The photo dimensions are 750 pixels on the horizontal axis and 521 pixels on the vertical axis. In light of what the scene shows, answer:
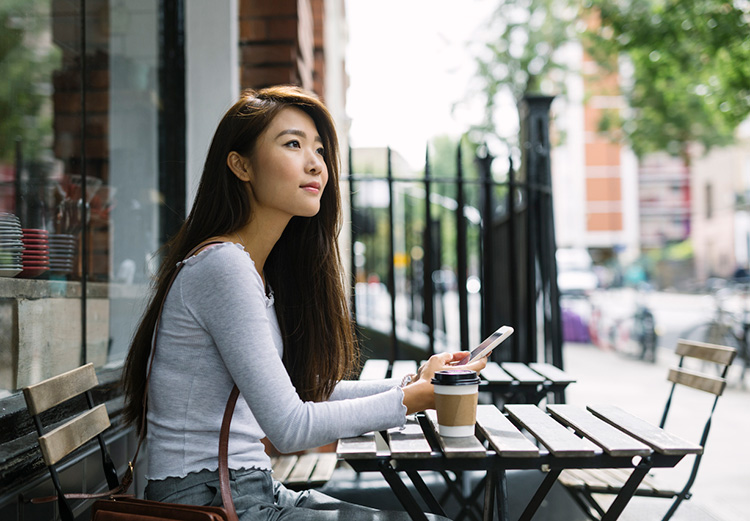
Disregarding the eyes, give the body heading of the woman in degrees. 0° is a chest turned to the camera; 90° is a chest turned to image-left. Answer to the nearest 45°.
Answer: approximately 270°

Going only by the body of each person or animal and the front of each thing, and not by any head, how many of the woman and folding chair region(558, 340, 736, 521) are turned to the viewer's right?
1

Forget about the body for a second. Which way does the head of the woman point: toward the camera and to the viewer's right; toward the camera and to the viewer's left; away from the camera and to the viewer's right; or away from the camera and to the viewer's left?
toward the camera and to the viewer's right

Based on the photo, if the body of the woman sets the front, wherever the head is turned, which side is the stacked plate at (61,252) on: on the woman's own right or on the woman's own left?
on the woman's own left

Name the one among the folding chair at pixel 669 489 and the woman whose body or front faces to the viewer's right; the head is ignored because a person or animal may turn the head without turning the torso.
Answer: the woman

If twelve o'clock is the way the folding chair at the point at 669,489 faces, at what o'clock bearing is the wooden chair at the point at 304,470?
The wooden chair is roughly at 1 o'clock from the folding chair.

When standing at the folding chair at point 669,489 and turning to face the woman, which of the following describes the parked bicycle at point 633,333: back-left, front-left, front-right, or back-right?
back-right

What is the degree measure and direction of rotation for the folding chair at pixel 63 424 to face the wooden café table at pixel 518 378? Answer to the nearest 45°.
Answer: approximately 45° to its left

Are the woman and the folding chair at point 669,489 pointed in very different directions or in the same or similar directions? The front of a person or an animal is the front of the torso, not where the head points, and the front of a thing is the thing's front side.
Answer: very different directions

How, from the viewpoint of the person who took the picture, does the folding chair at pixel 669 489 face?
facing the viewer and to the left of the viewer

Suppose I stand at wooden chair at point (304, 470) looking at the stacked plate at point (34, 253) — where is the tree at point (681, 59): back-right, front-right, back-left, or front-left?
front-right

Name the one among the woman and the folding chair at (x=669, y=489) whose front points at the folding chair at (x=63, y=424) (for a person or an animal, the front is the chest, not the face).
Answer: the folding chair at (x=669, y=489)
